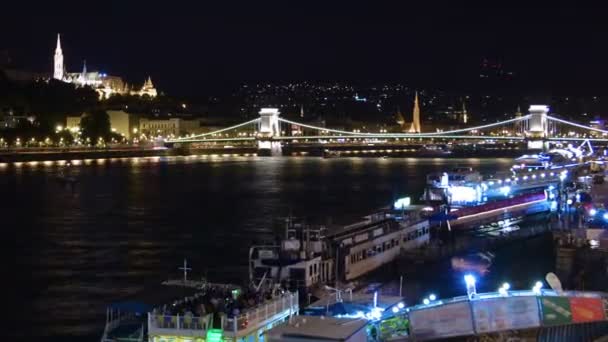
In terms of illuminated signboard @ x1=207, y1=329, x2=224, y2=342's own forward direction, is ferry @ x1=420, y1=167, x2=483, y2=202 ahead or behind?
behind

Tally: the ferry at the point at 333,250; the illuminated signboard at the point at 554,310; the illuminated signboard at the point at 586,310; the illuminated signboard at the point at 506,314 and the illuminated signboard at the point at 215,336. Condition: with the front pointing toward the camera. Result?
4

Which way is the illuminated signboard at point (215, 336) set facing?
toward the camera

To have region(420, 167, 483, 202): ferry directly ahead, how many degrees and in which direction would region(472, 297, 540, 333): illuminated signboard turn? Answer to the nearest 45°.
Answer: approximately 180°

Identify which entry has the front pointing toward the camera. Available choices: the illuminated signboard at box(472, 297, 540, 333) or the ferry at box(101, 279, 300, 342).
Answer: the illuminated signboard

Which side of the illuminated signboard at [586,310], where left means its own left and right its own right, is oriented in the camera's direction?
front

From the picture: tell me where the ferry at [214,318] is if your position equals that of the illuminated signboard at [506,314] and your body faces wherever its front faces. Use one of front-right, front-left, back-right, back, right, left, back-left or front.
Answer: right

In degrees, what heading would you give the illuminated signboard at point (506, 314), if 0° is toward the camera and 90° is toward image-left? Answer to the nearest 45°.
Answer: approximately 0°

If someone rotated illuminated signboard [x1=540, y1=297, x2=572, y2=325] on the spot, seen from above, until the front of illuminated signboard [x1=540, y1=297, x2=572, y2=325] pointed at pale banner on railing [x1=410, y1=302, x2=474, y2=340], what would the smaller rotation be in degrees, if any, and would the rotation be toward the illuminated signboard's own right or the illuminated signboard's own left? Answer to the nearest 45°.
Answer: approximately 90° to the illuminated signboard's own right

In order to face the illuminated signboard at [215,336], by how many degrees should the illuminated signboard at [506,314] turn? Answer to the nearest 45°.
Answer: approximately 90° to its right
